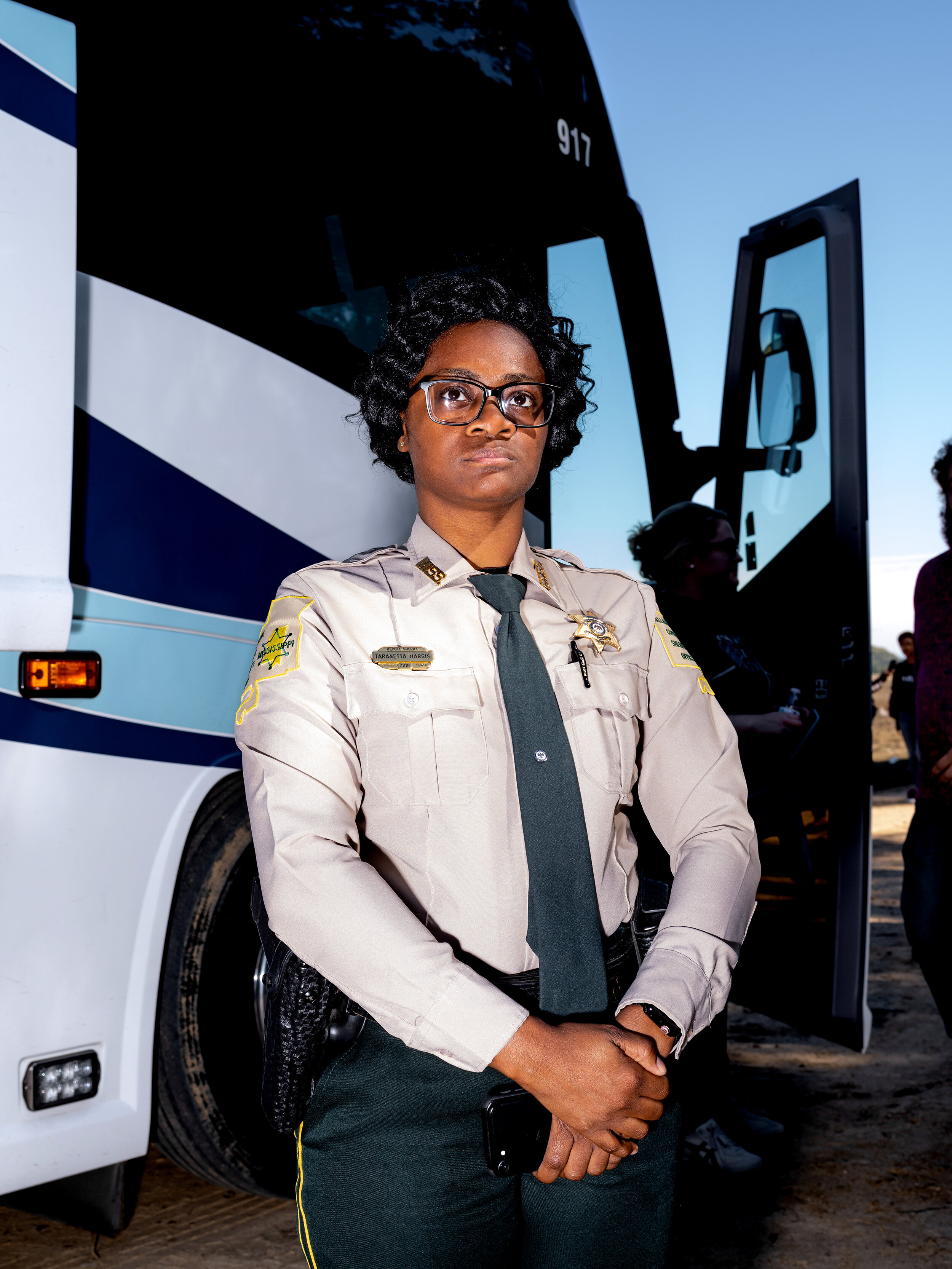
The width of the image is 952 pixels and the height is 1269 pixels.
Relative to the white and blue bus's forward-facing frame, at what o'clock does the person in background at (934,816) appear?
The person in background is roughly at 1 o'clock from the white and blue bus.

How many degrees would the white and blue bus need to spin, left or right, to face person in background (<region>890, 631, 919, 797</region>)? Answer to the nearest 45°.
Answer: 0° — it already faces them

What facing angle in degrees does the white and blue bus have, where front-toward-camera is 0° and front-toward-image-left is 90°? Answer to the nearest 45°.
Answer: approximately 225°

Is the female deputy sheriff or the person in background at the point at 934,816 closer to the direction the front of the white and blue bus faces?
the person in background

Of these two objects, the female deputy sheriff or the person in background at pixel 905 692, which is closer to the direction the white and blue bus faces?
the person in background

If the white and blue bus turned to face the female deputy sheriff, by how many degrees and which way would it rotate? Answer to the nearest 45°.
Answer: approximately 90° to its right

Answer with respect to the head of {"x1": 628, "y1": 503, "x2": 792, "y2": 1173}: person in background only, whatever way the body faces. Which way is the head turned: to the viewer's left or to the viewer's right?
to the viewer's right
